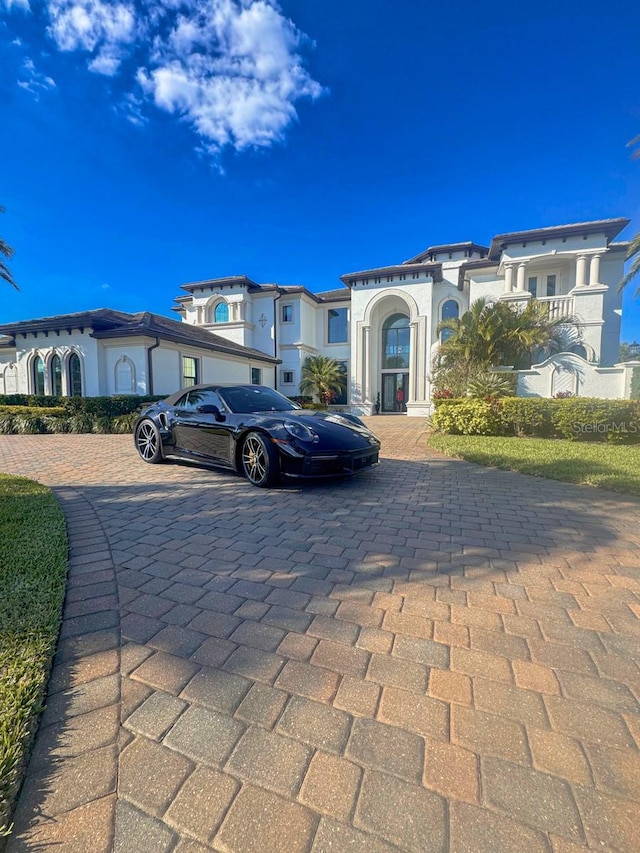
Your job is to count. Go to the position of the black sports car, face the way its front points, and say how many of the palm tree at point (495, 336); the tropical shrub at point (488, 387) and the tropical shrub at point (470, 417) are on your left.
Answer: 3

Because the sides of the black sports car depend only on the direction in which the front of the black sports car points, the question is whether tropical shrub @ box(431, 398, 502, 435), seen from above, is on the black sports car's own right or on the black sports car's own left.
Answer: on the black sports car's own left

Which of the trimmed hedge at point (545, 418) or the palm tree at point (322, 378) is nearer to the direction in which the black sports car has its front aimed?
the trimmed hedge

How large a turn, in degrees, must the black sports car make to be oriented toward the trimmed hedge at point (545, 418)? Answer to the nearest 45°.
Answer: approximately 90° to its left

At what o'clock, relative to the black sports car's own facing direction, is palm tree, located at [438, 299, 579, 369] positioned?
The palm tree is roughly at 9 o'clock from the black sports car.

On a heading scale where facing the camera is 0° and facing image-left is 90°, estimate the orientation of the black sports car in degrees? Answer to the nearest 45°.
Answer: approximately 315°
